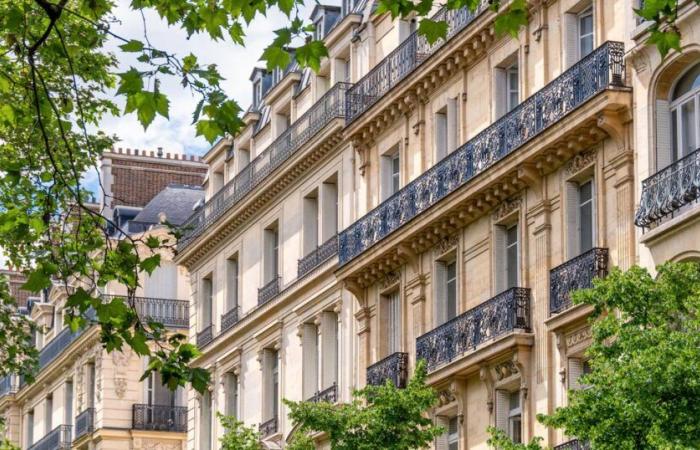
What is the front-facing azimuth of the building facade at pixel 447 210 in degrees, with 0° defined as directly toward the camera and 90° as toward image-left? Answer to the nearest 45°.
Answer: approximately 45°
